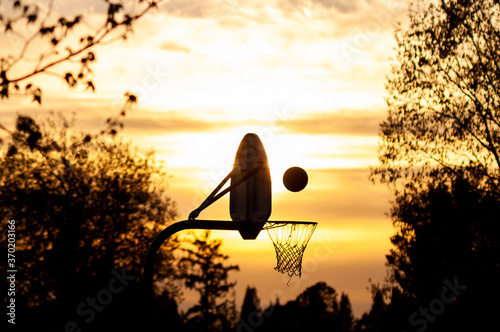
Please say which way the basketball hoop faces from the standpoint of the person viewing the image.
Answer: facing to the right of the viewer

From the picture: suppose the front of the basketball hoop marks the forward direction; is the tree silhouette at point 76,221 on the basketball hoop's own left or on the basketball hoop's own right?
on the basketball hoop's own left
